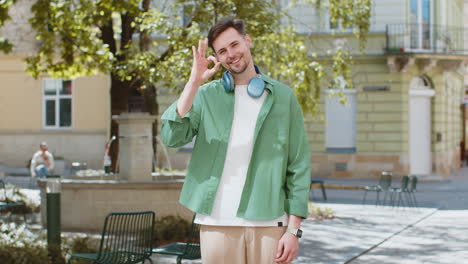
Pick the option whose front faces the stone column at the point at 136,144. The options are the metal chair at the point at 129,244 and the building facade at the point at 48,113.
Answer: the building facade

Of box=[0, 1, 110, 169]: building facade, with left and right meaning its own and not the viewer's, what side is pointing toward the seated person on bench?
front

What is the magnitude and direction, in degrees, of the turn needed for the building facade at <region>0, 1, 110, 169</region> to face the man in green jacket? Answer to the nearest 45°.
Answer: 0° — it already faces them

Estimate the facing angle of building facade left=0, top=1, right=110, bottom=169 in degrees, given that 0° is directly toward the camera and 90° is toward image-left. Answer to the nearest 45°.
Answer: approximately 0°

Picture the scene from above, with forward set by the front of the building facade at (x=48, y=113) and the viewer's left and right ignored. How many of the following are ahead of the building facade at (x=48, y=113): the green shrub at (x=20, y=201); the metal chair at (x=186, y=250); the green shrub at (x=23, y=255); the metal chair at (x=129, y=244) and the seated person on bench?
5

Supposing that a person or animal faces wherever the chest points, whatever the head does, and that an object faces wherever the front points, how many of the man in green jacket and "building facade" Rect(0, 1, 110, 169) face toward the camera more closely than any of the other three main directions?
2

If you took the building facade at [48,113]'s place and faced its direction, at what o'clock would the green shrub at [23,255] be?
The green shrub is roughly at 12 o'clock from the building facade.
